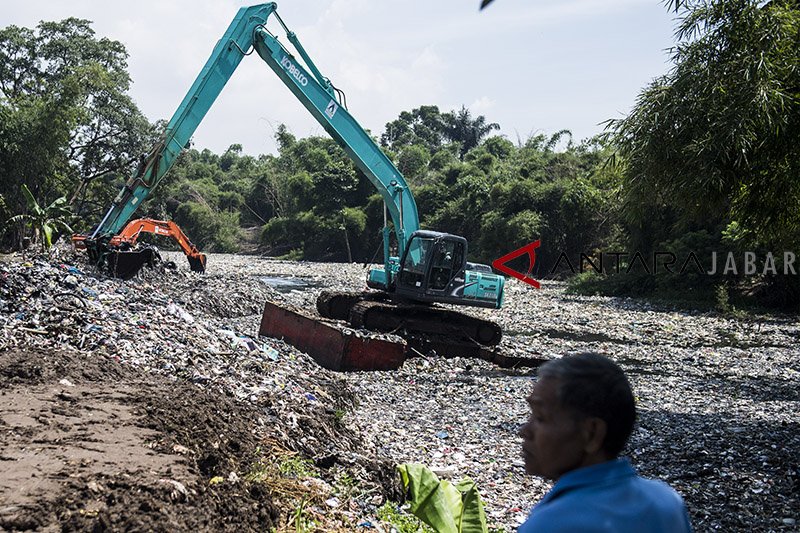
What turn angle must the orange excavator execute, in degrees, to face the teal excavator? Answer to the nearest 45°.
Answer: approximately 45° to its right

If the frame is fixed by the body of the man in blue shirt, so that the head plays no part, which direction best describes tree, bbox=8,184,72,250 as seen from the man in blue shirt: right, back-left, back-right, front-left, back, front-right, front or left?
front

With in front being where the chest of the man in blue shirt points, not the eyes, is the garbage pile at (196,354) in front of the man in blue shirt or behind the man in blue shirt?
in front

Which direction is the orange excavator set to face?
to the viewer's right

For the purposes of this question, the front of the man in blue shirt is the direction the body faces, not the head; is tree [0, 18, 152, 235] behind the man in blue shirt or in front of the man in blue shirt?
in front

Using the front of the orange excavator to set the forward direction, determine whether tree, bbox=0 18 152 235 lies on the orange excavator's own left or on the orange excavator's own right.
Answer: on the orange excavator's own left

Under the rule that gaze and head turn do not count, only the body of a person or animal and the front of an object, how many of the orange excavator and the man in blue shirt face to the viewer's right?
1

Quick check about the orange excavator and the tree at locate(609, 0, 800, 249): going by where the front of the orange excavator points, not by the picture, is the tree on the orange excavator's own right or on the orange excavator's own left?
on the orange excavator's own right

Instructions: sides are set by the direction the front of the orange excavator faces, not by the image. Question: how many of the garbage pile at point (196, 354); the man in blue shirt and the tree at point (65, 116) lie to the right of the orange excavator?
2

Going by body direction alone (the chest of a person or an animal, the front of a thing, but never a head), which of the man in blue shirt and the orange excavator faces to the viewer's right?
the orange excavator

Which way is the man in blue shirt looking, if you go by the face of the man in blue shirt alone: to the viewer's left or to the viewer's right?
to the viewer's left

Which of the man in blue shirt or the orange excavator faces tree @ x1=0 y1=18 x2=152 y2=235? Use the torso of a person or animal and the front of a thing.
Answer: the man in blue shirt

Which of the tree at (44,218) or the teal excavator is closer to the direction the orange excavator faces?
the teal excavator

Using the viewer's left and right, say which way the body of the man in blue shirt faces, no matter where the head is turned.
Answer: facing away from the viewer and to the left of the viewer
